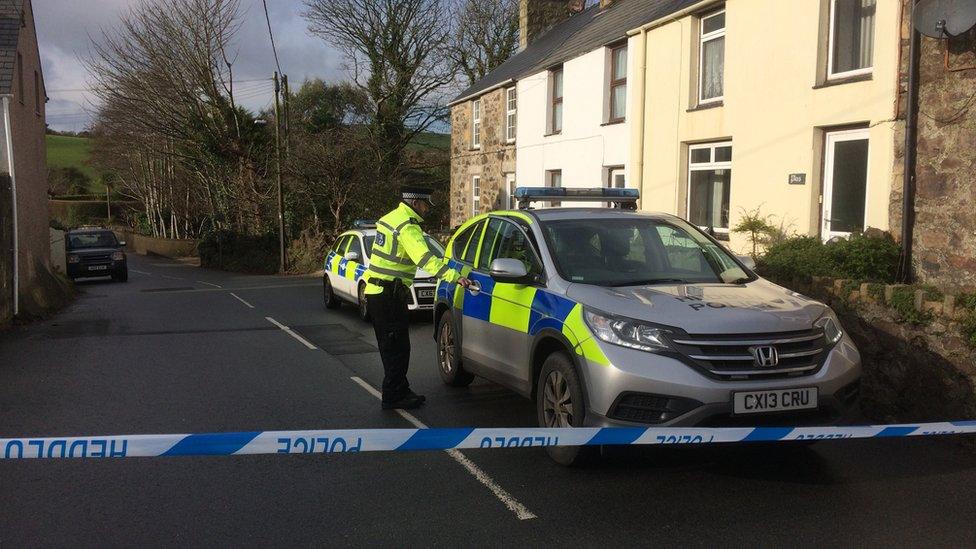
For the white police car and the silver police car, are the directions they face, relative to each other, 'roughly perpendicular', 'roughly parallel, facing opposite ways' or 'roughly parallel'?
roughly parallel

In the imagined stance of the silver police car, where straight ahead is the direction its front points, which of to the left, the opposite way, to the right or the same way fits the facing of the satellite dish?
to the right

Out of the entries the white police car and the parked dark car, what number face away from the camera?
0

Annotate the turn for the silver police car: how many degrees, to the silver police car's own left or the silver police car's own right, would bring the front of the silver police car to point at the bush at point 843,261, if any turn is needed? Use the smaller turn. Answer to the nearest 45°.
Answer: approximately 90° to the silver police car's own left

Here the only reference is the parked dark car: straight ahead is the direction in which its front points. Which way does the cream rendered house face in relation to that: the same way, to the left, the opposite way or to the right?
to the right

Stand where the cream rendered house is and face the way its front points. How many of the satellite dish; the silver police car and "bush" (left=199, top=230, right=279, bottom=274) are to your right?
1

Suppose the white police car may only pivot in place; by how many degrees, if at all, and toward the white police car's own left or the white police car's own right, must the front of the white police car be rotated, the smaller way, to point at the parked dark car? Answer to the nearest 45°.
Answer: approximately 180°

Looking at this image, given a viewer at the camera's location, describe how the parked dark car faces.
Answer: facing the viewer

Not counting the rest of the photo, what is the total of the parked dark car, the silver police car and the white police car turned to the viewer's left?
0

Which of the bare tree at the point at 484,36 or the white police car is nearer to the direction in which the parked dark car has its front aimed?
the white police car

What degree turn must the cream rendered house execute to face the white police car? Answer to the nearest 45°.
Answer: approximately 45° to its right

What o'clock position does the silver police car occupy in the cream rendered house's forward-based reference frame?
The silver police car is roughly at 11 o'clock from the cream rendered house.

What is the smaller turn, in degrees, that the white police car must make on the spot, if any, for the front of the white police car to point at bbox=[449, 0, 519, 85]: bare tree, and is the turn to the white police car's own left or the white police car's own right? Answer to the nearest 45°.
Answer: approximately 135° to the white police car's own left

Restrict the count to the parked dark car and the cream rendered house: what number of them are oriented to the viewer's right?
0
